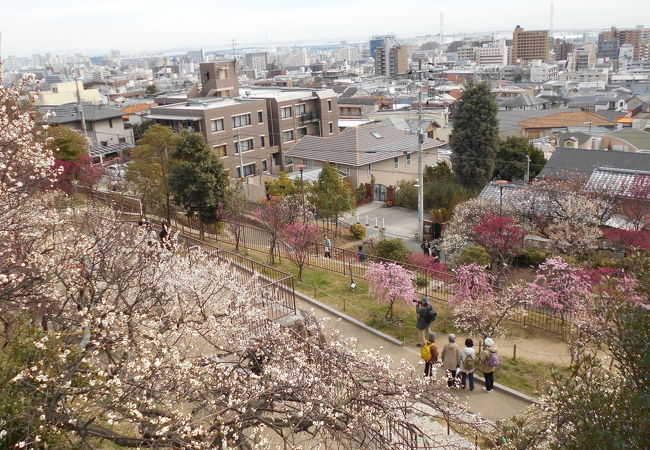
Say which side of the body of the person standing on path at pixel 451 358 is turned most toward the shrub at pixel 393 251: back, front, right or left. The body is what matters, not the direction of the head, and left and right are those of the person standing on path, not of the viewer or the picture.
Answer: front

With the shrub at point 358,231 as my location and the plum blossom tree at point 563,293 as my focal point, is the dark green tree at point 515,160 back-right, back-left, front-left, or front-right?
back-left

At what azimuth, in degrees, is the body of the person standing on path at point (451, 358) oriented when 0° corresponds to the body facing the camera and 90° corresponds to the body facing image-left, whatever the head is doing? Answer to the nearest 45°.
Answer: approximately 180°

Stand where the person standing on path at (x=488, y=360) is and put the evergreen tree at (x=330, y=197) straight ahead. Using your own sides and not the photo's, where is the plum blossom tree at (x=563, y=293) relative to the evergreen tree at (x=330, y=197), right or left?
right

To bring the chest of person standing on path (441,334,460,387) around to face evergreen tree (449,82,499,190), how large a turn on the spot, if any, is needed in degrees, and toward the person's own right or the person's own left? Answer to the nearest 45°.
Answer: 0° — they already face it

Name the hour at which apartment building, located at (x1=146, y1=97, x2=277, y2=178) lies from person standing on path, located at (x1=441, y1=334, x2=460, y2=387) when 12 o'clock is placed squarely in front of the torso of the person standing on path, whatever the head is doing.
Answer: The apartment building is roughly at 11 o'clock from the person standing on path.

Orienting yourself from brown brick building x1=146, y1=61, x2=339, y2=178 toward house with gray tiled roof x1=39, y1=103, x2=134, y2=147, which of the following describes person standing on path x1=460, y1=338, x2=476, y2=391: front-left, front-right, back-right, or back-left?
back-left

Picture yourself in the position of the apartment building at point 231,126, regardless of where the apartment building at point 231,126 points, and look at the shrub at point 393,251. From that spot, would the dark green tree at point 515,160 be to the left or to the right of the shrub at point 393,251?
left

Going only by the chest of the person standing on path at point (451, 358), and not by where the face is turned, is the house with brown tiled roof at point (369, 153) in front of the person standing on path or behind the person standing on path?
in front

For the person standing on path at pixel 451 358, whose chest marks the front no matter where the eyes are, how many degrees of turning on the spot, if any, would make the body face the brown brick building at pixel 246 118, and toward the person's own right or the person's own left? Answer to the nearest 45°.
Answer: approximately 45° to the person's own left

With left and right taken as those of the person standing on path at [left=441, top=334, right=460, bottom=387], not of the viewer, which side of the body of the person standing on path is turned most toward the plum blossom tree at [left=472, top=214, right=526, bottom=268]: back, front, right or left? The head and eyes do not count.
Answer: front

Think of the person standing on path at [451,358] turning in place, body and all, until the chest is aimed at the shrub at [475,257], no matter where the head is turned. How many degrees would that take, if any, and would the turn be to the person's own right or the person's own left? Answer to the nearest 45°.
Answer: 0° — they already face it

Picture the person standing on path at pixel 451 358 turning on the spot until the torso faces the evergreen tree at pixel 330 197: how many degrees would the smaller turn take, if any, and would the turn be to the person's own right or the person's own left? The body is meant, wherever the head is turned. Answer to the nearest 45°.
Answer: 0° — they already face it

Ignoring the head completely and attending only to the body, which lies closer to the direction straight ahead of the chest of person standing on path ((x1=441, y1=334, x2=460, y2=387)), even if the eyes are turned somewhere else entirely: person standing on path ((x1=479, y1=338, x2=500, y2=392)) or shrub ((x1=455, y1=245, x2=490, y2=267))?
the shrub
